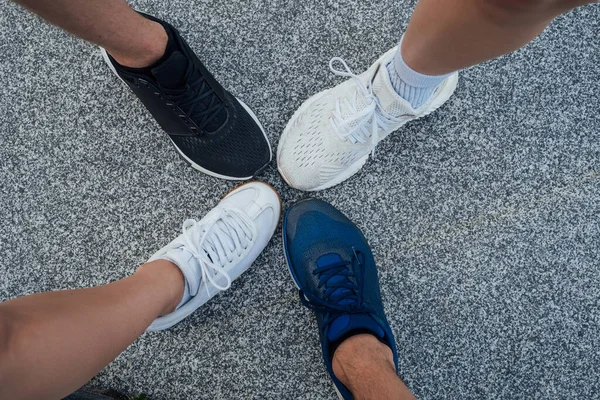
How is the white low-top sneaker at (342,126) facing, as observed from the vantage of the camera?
facing the viewer and to the left of the viewer

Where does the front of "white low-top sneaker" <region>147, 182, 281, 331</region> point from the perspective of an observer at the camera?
facing away from the viewer and to the right of the viewer
